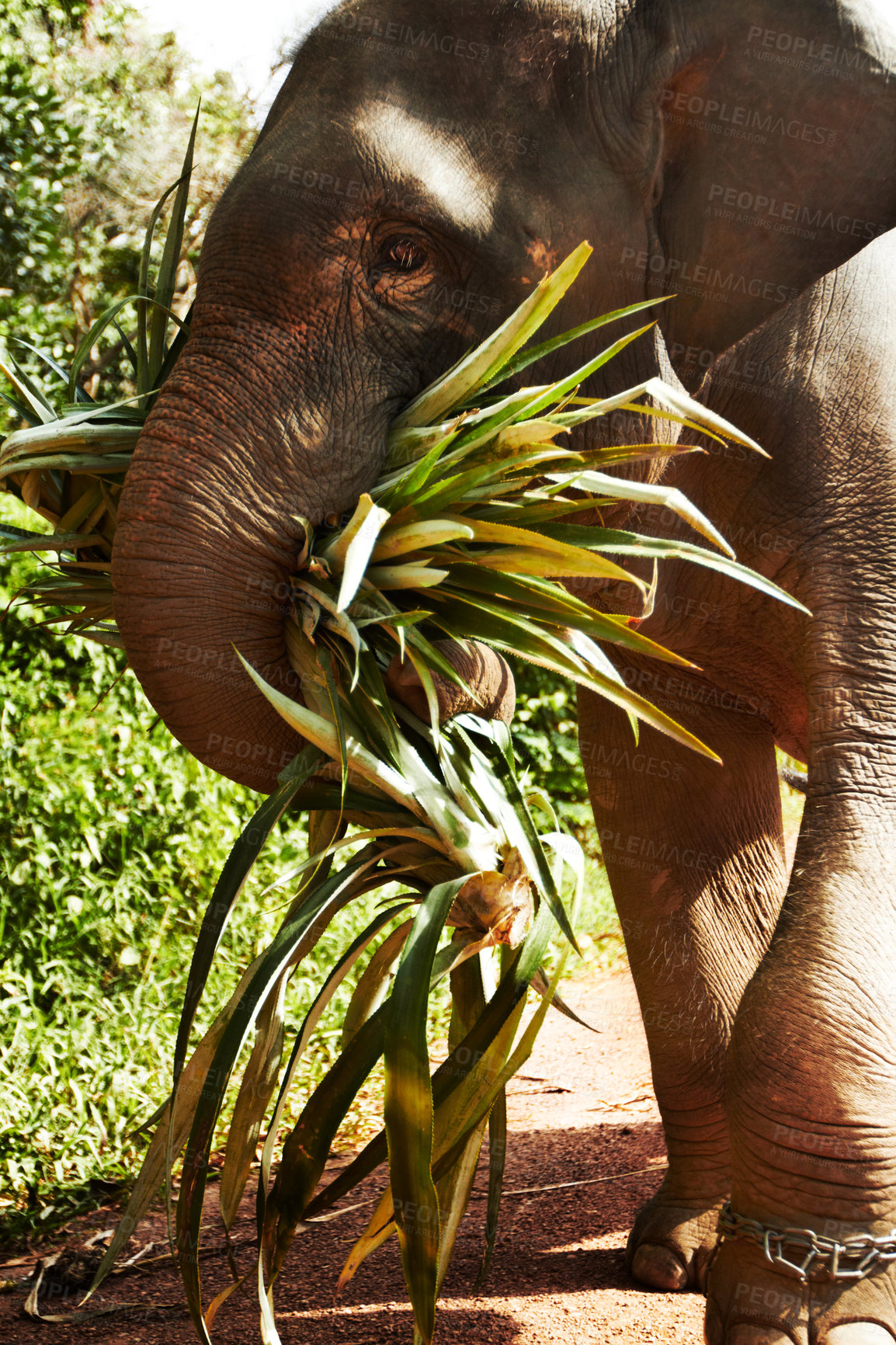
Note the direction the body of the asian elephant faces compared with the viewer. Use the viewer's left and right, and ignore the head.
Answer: facing the viewer and to the left of the viewer
